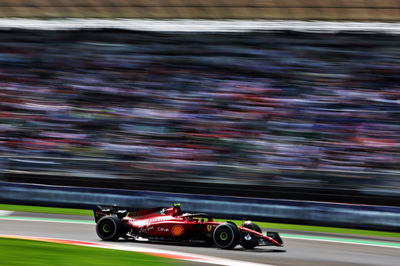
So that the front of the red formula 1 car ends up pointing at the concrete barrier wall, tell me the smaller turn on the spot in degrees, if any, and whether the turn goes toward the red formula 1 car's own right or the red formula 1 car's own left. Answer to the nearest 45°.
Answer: approximately 135° to the red formula 1 car's own left
